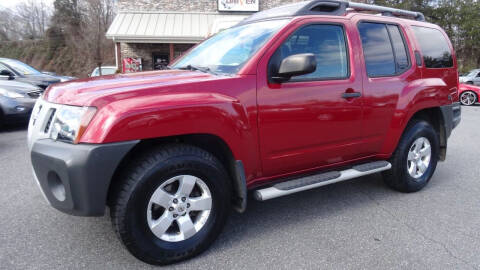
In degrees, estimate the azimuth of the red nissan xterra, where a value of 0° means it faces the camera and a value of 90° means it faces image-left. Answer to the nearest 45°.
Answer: approximately 45°

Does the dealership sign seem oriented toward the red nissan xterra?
yes

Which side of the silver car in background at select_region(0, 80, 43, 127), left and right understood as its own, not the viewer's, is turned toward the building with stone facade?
left

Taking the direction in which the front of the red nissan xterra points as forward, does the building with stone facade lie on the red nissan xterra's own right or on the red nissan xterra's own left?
on the red nissan xterra's own right

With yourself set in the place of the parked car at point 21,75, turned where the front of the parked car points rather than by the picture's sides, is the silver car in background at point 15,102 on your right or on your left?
on your right

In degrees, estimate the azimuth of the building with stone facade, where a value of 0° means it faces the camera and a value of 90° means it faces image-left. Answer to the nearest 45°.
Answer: approximately 0°

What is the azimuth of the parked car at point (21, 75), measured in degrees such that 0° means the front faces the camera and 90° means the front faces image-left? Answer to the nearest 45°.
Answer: approximately 315°

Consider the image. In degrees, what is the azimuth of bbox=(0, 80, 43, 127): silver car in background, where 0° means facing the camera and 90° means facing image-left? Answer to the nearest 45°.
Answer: approximately 315°

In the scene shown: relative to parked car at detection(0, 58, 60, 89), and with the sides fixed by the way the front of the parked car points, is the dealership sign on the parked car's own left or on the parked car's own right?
on the parked car's own left
